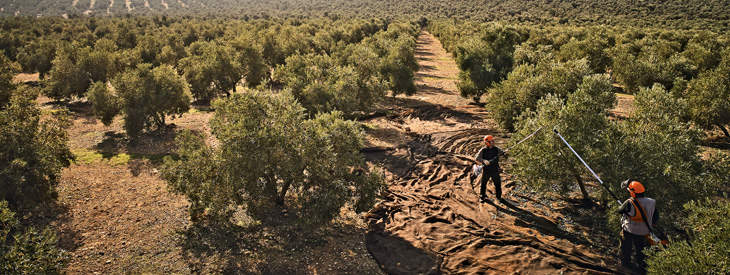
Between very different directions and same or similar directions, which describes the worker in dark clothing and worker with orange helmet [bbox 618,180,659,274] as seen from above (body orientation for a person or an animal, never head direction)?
very different directions

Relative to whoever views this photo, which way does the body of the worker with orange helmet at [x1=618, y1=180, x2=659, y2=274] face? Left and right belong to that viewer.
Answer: facing away from the viewer and to the left of the viewer

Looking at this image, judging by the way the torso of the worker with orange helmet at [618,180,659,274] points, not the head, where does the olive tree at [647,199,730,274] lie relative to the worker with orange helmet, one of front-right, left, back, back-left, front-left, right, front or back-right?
back

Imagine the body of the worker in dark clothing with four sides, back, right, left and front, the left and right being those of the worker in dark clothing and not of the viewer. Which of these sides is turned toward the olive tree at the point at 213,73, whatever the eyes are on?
back

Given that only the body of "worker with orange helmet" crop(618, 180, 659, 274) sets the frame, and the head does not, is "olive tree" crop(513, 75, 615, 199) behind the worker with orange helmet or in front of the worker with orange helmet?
in front

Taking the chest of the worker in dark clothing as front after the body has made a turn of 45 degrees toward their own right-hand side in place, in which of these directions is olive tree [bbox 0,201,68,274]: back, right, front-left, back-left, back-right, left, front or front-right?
front-right

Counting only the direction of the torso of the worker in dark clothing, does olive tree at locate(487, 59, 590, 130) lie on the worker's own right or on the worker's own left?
on the worker's own left

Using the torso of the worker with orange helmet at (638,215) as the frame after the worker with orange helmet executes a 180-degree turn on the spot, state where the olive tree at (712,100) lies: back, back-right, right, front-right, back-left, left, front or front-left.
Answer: back-left

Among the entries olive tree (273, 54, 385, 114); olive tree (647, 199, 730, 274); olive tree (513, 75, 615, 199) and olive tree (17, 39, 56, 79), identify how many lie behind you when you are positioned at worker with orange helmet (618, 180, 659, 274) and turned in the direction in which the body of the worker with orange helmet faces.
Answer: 1

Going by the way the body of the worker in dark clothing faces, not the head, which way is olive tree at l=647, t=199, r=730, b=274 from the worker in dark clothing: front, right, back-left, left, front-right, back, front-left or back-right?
front

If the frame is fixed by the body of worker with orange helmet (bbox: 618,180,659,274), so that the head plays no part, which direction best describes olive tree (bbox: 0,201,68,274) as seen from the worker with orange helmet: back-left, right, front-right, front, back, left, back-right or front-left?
left

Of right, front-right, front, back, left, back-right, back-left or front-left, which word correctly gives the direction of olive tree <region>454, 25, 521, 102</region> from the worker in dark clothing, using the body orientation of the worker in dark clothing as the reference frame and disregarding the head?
back-left

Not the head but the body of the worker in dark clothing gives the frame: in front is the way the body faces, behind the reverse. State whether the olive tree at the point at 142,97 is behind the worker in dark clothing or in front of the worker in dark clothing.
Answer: behind

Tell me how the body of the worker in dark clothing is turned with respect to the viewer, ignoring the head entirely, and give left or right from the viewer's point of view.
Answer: facing the viewer and to the right of the viewer
